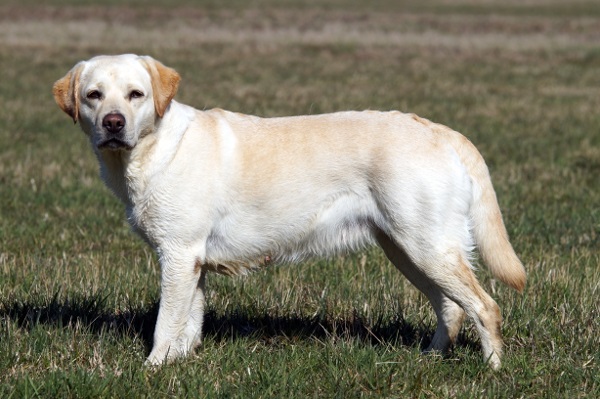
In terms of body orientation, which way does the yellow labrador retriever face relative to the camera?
to the viewer's left
